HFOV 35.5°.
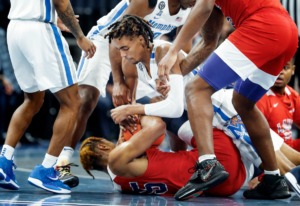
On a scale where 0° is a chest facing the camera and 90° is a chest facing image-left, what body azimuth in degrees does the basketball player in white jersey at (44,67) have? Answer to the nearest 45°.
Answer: approximately 225°

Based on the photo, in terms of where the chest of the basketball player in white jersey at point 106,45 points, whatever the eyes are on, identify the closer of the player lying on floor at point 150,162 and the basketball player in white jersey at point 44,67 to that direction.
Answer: the player lying on floor

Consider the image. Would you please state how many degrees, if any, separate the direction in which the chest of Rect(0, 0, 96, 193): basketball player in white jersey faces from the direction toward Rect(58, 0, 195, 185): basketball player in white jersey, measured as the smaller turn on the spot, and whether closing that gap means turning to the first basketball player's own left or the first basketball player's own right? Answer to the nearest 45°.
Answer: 0° — they already face them

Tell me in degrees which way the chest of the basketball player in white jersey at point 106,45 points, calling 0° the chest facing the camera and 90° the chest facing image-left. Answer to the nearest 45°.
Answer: approximately 315°

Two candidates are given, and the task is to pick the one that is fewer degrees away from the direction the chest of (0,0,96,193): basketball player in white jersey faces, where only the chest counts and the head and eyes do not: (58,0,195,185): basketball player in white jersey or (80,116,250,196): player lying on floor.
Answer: the basketball player in white jersey

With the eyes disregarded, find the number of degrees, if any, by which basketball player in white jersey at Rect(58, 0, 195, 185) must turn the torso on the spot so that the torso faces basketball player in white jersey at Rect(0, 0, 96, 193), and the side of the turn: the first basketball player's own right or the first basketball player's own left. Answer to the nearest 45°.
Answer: approximately 90° to the first basketball player's own right

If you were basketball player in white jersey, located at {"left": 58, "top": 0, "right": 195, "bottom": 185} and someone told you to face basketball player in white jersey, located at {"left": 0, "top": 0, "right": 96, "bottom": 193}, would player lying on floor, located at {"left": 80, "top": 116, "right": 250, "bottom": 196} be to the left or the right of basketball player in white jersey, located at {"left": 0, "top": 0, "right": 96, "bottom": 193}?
left

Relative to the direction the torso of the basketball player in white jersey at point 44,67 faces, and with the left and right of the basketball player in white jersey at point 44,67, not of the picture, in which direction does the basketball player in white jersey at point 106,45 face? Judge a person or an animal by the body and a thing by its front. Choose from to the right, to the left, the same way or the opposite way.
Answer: to the right

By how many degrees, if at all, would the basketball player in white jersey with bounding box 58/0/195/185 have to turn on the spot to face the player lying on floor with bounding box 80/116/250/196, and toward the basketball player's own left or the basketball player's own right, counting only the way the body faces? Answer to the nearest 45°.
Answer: approximately 45° to the basketball player's own right

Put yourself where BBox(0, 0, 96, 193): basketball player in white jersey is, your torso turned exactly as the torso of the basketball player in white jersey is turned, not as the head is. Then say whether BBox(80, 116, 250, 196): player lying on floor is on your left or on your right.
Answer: on your right
